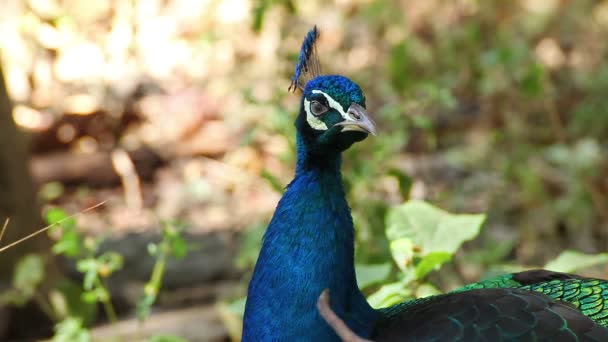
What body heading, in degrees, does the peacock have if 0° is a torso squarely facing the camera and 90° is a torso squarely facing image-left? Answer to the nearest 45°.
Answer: approximately 90°

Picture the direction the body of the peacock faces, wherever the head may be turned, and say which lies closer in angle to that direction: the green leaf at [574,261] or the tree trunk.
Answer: the tree trunk

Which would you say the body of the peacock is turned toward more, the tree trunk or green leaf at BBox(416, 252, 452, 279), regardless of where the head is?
the tree trunk
